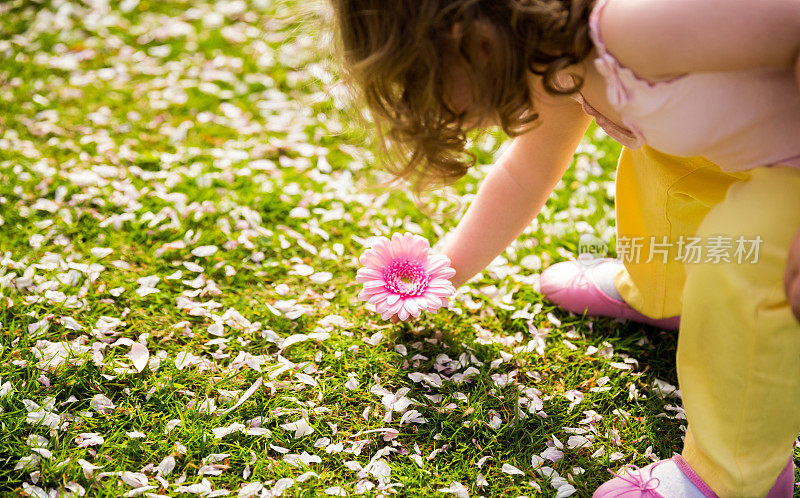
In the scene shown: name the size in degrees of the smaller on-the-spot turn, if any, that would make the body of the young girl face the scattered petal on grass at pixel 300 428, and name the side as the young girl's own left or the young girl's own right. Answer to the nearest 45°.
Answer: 0° — they already face it

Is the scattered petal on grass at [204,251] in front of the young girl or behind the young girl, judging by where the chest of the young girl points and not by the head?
in front

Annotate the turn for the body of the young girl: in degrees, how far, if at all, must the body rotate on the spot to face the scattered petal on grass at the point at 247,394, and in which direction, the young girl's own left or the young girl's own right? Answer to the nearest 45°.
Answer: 0° — they already face it

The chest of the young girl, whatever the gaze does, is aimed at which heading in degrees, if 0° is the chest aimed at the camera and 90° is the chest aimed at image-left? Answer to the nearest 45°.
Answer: approximately 90°

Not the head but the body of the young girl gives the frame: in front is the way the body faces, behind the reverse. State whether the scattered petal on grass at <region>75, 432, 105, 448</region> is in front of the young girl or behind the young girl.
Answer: in front
